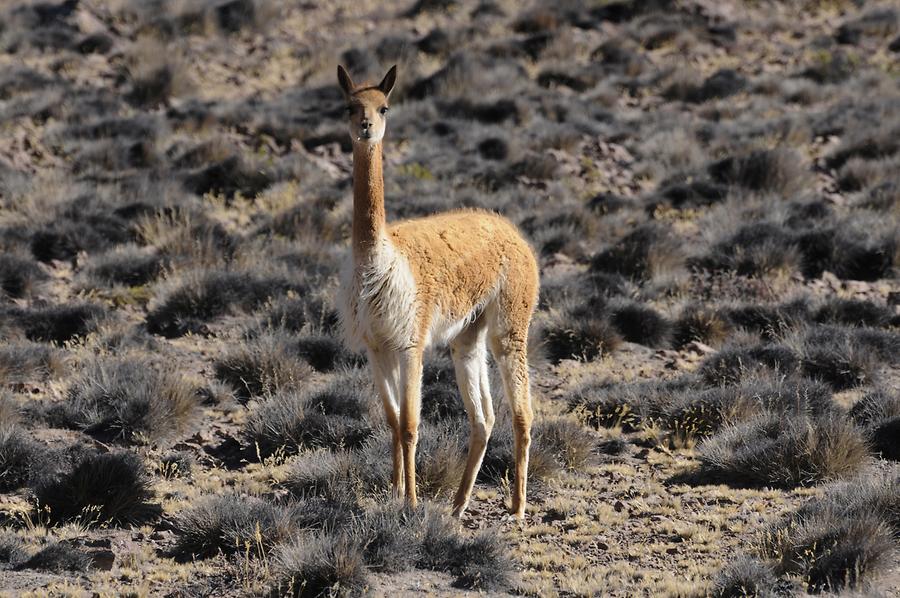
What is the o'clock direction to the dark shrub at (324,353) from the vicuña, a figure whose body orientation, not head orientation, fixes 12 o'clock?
The dark shrub is roughly at 4 o'clock from the vicuña.

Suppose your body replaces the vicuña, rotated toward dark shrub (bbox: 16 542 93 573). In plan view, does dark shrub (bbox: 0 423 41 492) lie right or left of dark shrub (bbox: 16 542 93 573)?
right

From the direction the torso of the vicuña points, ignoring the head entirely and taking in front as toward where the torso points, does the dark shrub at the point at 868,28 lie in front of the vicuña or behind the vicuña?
behind

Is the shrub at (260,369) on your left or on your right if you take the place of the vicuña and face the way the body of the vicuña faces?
on your right

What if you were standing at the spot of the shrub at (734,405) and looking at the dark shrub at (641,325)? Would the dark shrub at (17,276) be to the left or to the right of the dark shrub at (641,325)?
left

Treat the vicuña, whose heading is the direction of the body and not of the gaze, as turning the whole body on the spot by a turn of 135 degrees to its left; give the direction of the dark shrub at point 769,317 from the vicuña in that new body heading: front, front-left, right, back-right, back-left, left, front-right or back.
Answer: front-left

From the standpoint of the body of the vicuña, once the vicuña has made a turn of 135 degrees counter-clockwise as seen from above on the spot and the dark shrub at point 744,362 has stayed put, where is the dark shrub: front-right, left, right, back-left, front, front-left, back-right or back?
front-left

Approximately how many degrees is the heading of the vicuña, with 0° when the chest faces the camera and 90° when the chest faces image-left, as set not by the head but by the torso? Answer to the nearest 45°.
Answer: approximately 45°

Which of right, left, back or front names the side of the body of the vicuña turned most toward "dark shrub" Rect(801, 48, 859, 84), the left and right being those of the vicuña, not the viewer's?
back

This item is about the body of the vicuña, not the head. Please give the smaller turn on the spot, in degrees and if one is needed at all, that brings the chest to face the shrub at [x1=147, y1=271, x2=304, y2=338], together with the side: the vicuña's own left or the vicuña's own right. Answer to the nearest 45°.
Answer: approximately 90° to the vicuña's own right

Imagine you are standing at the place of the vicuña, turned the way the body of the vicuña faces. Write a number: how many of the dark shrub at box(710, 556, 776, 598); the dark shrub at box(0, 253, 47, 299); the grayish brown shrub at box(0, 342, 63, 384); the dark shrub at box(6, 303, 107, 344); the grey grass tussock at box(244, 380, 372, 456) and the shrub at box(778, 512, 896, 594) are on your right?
4

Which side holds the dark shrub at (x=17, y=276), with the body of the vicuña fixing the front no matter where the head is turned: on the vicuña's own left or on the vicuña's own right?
on the vicuña's own right
